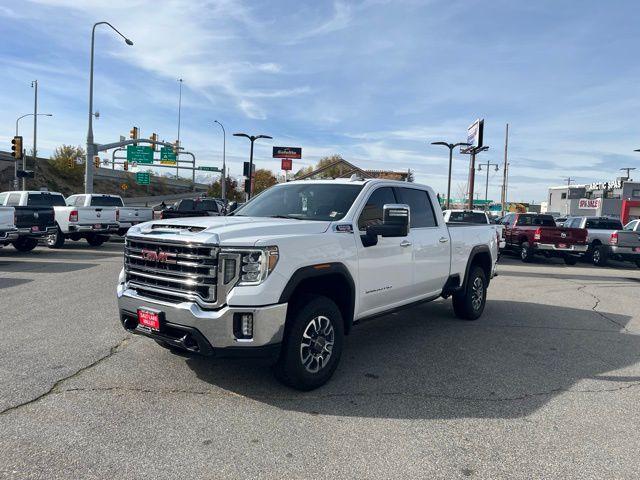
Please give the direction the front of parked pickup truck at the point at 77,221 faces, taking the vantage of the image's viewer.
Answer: facing away from the viewer and to the left of the viewer

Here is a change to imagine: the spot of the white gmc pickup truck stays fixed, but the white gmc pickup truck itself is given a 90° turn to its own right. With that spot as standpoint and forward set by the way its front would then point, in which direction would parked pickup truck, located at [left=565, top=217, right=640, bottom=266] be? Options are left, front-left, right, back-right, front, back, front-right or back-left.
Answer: right

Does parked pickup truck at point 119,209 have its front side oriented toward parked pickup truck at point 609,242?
no

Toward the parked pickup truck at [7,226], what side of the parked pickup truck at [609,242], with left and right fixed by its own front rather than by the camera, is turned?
left

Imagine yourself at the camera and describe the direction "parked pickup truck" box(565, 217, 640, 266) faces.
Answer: facing away from the viewer and to the left of the viewer

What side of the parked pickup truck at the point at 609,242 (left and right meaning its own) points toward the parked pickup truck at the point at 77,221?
left

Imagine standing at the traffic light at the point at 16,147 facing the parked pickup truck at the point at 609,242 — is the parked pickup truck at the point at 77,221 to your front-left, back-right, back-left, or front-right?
front-right

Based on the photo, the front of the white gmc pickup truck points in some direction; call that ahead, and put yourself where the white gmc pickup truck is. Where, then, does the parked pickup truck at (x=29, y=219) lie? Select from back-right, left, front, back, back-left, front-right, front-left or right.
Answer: right

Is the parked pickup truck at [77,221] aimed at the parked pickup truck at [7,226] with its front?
no

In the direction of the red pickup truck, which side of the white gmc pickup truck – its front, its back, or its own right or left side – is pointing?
back

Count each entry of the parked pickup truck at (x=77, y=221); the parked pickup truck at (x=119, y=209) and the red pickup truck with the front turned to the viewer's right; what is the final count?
0

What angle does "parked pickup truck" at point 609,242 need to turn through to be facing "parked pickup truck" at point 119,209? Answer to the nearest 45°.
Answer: approximately 90° to its left

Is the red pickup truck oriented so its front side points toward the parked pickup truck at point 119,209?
no

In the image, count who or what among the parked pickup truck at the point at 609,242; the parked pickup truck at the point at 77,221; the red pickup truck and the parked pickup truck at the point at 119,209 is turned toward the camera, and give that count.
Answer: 0

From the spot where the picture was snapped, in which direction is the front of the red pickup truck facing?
facing away from the viewer and to the left of the viewer

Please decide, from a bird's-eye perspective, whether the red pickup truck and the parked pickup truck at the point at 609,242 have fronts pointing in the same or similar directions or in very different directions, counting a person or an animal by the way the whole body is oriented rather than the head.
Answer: same or similar directions

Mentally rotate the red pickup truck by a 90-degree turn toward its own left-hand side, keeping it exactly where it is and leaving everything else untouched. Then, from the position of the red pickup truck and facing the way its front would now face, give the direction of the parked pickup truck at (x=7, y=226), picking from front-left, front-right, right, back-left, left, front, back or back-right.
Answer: front

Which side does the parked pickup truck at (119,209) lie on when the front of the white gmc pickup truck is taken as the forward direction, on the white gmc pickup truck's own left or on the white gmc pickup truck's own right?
on the white gmc pickup truck's own right
